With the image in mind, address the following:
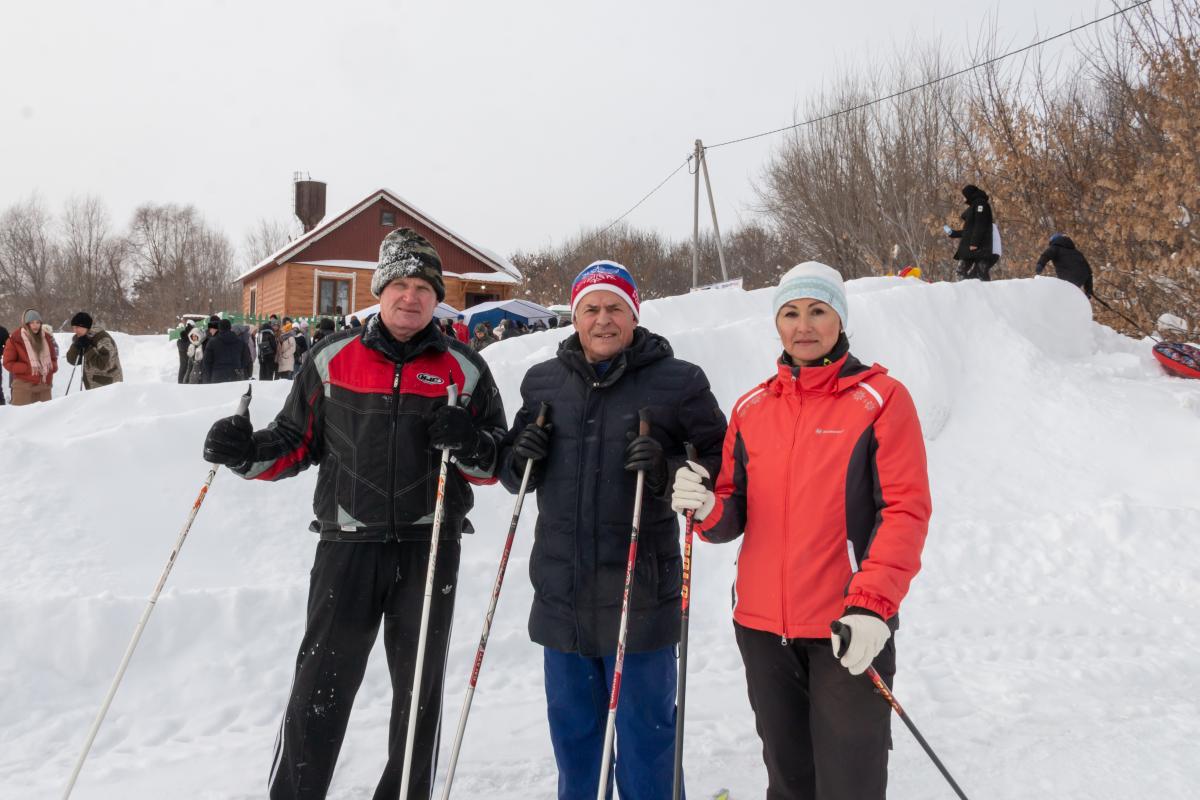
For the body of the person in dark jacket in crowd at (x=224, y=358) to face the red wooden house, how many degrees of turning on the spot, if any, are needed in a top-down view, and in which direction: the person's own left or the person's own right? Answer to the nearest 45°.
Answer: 0° — they already face it

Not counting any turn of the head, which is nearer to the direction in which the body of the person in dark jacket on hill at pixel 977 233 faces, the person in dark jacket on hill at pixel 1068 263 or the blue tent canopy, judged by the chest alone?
the blue tent canopy

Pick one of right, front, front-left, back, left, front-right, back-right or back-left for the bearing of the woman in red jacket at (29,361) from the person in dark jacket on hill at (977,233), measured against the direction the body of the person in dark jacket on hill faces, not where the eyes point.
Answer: front-left

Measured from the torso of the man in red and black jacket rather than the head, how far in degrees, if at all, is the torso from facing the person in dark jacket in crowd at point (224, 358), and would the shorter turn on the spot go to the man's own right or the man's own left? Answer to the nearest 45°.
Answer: approximately 180°

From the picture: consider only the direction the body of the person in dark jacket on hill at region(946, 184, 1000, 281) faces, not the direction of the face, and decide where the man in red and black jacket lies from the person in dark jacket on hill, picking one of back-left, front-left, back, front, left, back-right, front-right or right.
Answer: left

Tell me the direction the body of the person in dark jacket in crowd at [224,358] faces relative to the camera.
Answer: away from the camera

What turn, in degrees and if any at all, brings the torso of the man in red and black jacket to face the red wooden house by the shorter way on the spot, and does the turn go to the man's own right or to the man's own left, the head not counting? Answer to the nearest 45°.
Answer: approximately 180°

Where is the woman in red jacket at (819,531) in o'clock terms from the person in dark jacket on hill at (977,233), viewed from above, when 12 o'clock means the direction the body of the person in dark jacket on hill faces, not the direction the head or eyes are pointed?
The woman in red jacket is roughly at 9 o'clock from the person in dark jacket on hill.

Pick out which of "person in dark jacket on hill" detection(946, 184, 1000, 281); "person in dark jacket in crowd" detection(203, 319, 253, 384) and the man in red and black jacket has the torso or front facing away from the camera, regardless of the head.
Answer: "person in dark jacket in crowd" detection(203, 319, 253, 384)

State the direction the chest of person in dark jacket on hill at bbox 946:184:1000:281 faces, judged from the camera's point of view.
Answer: to the viewer's left

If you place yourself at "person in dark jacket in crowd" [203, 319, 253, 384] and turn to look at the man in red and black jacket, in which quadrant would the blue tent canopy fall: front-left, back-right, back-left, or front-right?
back-left

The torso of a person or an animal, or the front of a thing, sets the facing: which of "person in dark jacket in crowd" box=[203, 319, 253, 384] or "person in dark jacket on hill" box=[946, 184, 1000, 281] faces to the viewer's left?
"person in dark jacket on hill" box=[946, 184, 1000, 281]
